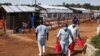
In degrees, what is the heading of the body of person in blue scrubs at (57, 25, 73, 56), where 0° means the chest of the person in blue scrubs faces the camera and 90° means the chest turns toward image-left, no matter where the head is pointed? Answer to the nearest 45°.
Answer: approximately 0°
